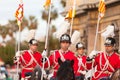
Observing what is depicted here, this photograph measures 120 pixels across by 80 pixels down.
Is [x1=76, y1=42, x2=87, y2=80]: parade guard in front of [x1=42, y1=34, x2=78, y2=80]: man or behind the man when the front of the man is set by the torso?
behind

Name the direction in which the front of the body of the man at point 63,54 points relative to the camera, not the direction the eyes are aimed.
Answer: toward the camera

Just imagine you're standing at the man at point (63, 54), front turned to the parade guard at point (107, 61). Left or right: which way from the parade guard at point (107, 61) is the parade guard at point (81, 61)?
left

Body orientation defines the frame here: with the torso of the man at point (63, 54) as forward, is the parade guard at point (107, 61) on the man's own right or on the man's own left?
on the man's own left
